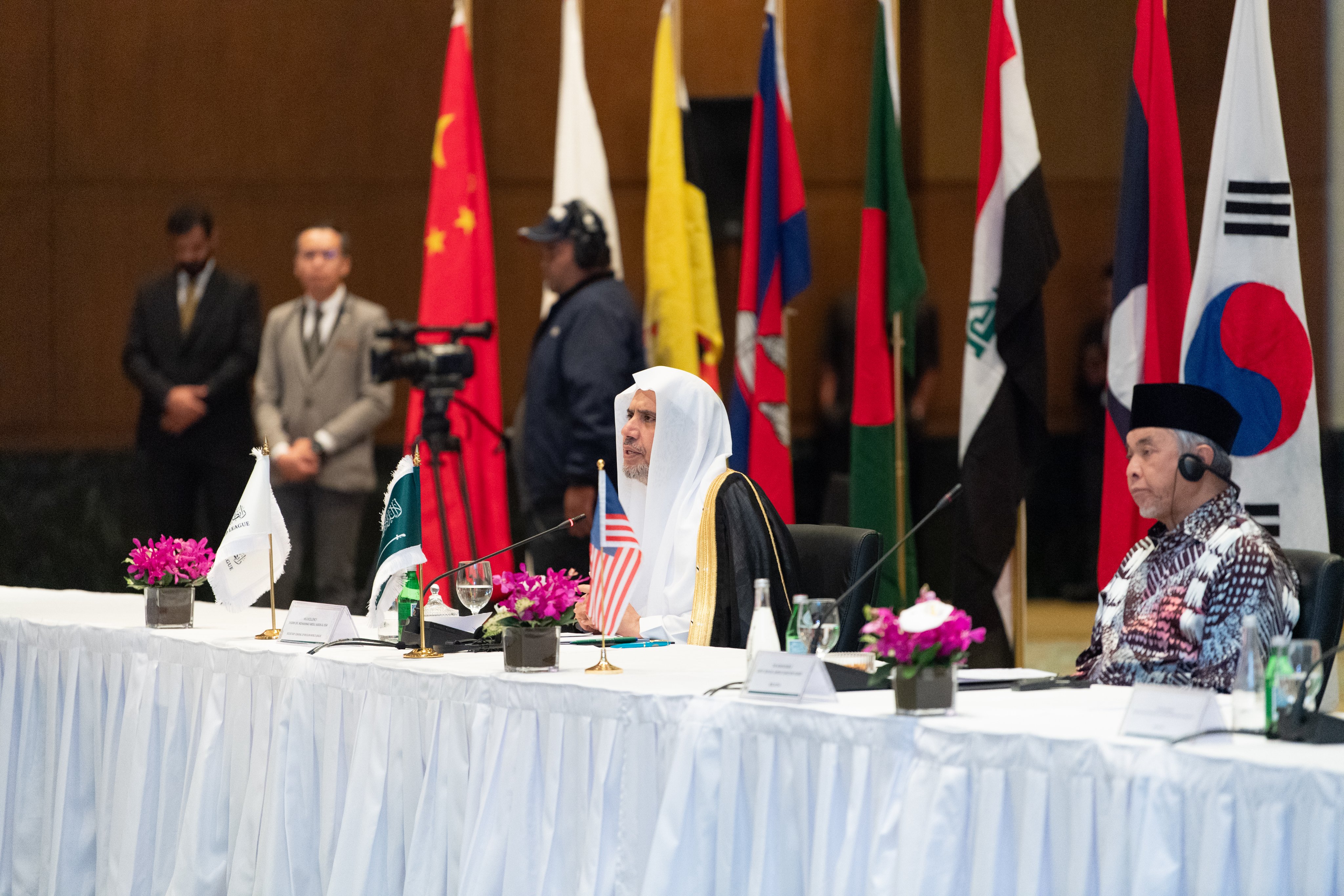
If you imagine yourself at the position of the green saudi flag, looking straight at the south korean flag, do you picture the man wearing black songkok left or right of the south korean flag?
right

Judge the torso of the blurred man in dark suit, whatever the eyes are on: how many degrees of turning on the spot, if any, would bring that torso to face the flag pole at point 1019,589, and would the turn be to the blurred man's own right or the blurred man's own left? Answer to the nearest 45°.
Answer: approximately 45° to the blurred man's own left

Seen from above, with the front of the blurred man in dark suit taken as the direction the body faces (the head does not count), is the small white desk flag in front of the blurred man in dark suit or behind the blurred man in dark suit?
in front

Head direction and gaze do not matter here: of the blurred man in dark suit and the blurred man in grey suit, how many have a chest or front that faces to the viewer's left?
0

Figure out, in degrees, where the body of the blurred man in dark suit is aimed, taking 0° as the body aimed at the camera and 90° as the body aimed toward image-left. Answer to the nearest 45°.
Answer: approximately 0°

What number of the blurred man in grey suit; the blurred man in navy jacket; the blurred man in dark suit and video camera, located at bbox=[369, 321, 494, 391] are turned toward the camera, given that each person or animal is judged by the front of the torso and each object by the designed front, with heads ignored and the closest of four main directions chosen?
2

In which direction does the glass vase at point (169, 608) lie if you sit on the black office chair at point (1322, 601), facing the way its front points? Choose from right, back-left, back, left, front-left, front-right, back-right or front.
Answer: front-right

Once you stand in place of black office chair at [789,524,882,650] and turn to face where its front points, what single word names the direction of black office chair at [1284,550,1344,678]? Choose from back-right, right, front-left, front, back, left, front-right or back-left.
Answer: left

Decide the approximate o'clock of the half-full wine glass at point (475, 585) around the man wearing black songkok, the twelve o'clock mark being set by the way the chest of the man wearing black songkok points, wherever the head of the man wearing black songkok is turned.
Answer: The half-full wine glass is roughly at 1 o'clock from the man wearing black songkok.

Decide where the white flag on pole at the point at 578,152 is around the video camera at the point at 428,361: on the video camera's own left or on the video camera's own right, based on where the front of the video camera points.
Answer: on the video camera's own right

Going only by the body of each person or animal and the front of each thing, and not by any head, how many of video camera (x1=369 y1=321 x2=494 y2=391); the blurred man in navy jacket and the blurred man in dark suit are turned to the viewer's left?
2

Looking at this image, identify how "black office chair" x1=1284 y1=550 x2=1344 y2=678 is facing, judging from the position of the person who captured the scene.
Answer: facing the viewer and to the left of the viewer

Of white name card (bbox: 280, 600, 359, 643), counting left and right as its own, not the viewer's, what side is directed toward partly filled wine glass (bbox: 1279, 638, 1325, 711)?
left

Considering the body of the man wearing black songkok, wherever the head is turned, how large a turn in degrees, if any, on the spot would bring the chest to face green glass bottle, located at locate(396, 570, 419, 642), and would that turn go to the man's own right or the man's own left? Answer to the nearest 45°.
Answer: approximately 45° to the man's own right
